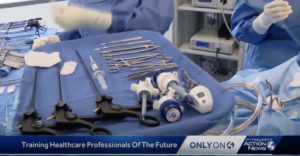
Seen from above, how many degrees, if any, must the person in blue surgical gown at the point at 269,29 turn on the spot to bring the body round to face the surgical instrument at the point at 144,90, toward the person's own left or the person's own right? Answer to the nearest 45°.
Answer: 0° — they already face it

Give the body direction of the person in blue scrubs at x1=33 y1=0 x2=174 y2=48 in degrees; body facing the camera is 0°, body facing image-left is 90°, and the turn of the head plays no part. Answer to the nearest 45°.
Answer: approximately 45°

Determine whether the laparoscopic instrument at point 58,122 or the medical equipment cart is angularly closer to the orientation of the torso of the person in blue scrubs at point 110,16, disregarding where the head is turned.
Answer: the laparoscopic instrument

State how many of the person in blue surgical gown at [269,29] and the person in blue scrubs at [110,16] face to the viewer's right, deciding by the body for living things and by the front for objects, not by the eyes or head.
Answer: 0

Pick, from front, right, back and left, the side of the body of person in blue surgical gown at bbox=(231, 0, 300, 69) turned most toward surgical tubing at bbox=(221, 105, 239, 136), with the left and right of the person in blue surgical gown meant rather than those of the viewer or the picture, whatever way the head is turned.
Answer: front

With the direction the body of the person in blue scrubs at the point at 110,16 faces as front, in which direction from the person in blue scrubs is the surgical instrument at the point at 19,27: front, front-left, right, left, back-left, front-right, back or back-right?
right

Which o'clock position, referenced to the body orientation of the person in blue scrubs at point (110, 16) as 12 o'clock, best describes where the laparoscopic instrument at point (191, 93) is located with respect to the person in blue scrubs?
The laparoscopic instrument is roughly at 10 o'clock from the person in blue scrubs.

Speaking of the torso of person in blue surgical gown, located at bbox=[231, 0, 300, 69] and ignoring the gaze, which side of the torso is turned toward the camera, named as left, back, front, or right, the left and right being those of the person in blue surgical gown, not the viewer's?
front

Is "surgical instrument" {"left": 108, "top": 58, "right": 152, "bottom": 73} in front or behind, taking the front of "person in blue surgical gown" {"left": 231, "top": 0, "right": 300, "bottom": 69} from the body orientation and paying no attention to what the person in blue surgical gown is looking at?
in front

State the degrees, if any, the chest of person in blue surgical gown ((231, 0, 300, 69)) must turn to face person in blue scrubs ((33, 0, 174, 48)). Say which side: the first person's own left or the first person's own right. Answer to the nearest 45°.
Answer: approximately 45° to the first person's own right
